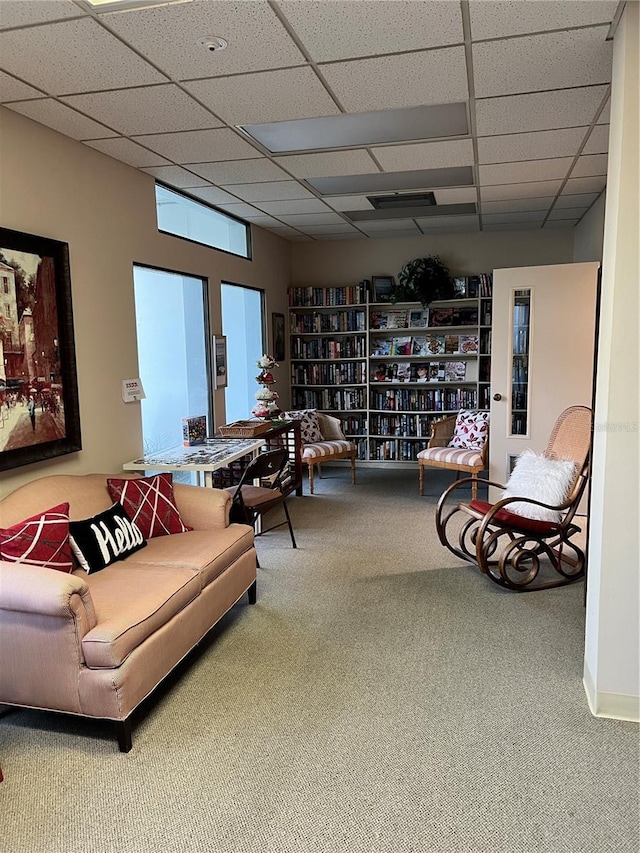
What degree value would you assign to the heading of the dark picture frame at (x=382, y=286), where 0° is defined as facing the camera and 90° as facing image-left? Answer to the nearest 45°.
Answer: approximately 0°

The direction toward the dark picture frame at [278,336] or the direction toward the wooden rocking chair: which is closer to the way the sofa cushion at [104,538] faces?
the wooden rocking chair

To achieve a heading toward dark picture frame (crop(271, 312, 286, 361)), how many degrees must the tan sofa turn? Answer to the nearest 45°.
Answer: approximately 90° to its left

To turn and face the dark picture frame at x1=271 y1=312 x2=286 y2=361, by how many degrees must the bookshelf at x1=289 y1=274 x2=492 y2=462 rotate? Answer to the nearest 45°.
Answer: approximately 90° to its right

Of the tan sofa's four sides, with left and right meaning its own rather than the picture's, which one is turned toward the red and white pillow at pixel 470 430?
left

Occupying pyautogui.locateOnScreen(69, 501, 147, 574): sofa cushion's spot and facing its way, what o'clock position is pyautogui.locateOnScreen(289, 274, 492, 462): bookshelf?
The bookshelf is roughly at 9 o'clock from the sofa cushion.

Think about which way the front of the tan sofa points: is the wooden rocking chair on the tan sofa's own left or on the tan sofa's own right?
on the tan sofa's own left

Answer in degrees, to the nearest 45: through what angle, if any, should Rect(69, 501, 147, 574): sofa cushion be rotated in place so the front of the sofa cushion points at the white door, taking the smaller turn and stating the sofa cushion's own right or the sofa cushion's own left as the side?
approximately 45° to the sofa cushion's own left

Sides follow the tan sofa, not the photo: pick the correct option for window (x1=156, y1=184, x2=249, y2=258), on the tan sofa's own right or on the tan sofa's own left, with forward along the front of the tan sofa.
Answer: on the tan sofa's own left

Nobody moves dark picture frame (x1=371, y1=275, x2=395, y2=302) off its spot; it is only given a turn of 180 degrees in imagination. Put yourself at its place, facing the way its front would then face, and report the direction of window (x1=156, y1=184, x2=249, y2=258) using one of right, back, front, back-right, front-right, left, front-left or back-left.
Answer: back-left

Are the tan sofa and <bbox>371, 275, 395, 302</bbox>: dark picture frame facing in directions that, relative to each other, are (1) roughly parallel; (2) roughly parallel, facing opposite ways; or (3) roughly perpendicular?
roughly perpendicular

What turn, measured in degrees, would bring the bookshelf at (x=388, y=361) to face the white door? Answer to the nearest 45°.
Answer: approximately 45° to its left
